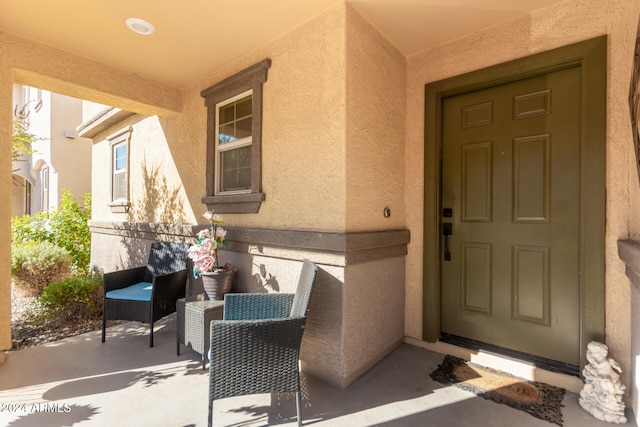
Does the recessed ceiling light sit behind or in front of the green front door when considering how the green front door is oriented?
in front

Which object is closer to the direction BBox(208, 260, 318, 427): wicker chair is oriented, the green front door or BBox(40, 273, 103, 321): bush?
the bush

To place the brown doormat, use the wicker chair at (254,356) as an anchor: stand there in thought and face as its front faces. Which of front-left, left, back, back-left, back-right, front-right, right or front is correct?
back

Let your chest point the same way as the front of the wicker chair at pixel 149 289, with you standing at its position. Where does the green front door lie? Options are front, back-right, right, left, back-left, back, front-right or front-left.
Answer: left

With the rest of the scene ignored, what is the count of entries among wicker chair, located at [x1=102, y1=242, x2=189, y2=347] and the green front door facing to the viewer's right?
0

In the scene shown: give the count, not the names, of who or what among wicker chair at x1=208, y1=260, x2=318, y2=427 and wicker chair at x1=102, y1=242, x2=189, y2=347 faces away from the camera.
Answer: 0

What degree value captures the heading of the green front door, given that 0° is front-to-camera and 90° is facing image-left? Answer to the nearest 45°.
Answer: approximately 45°

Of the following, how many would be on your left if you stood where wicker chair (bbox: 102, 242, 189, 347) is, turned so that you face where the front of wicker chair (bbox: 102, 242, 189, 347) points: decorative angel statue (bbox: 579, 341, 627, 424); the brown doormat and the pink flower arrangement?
3
